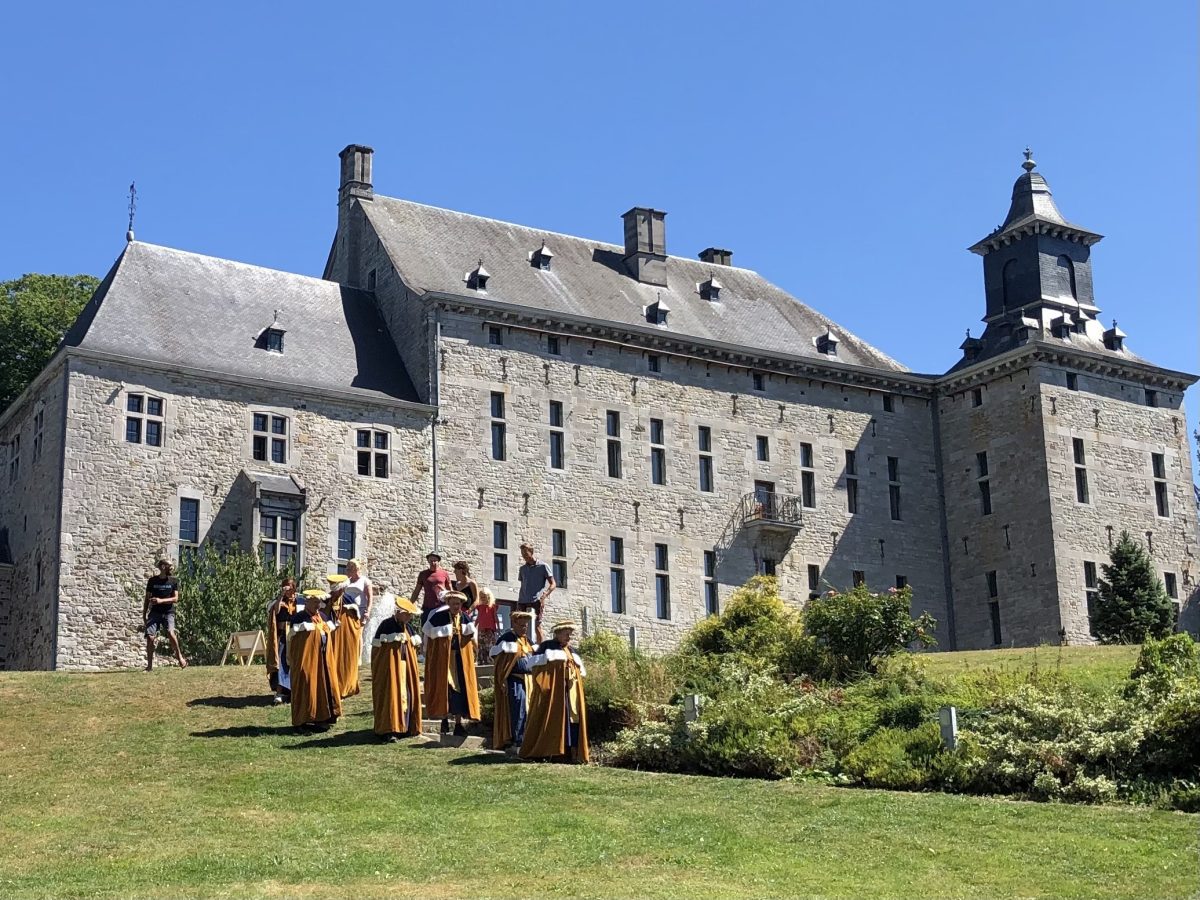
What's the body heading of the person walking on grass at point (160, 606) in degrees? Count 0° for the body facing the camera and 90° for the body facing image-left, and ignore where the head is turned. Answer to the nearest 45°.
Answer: approximately 0°

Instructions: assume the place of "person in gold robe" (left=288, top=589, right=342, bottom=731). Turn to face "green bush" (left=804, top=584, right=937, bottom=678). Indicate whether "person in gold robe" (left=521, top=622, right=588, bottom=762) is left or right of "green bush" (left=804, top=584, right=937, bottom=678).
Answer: right

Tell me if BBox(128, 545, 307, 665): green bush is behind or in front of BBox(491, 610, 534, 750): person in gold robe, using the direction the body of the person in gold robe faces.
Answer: behind

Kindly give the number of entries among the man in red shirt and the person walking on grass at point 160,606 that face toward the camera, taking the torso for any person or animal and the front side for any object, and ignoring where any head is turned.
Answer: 2

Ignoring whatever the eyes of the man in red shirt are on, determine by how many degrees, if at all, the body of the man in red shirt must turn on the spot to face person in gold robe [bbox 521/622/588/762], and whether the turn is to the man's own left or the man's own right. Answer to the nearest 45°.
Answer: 0° — they already face them

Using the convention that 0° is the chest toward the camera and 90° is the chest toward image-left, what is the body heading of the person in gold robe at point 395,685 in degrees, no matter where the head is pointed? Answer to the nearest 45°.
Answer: approximately 315°

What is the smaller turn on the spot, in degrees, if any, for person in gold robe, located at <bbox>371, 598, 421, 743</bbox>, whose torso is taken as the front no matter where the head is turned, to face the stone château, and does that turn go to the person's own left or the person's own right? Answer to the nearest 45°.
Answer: approximately 135° to the person's own left

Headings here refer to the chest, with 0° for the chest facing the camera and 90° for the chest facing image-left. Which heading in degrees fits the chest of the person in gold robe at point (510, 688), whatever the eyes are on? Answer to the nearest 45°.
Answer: approximately 315°

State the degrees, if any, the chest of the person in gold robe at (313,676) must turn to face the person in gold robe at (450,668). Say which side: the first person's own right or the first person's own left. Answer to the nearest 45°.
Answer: approximately 45° to the first person's own left

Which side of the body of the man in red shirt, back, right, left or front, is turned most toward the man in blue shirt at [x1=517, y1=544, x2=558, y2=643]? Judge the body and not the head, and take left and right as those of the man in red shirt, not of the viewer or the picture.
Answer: left
